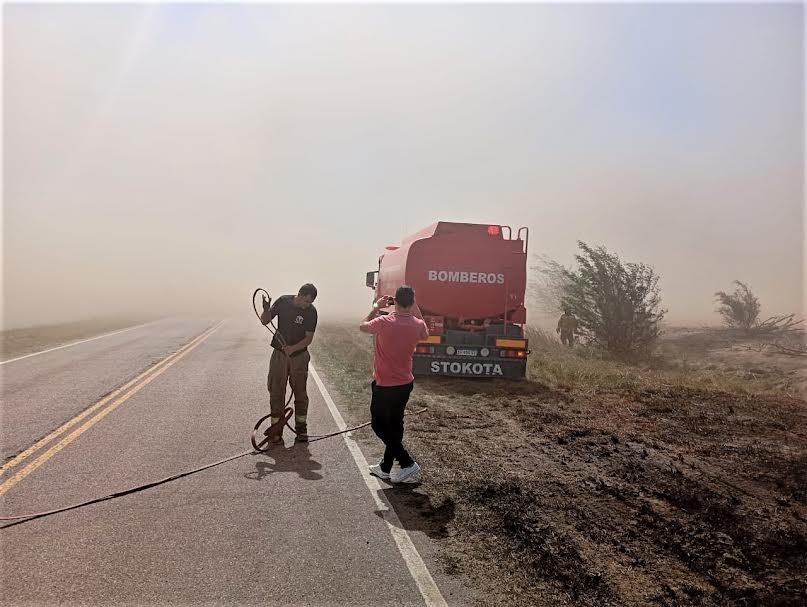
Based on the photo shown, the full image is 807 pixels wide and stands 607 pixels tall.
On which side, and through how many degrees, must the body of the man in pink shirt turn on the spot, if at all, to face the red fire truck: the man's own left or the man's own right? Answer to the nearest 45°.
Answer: approximately 45° to the man's own right

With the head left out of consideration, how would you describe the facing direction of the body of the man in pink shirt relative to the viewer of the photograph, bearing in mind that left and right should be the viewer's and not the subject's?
facing away from the viewer and to the left of the viewer

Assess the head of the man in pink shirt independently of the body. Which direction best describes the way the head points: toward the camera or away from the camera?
away from the camera
